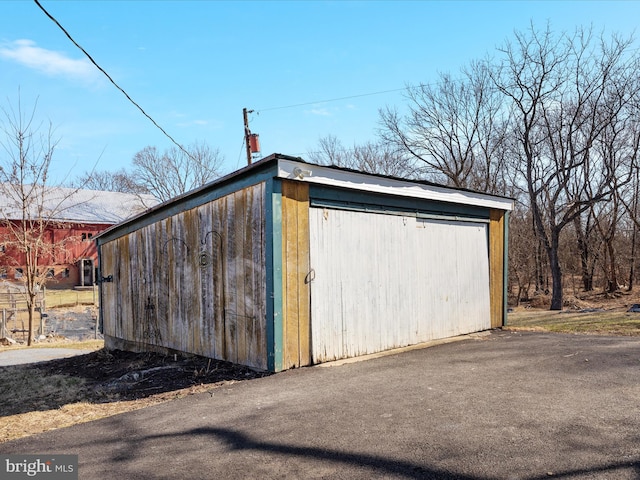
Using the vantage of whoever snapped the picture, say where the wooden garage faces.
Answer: facing the viewer and to the right of the viewer
